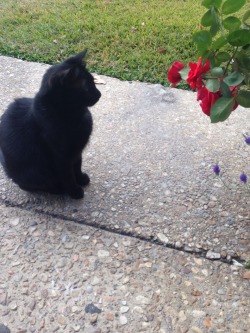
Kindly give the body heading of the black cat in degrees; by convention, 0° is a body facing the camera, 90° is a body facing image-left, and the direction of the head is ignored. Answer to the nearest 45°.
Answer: approximately 270°
